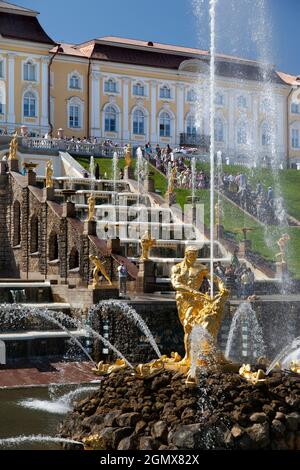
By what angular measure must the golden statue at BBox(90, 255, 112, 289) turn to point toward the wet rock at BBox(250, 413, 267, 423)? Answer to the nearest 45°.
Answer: approximately 90° to its left

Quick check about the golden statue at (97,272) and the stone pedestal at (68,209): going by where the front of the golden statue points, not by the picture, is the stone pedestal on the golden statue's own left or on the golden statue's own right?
on the golden statue's own right

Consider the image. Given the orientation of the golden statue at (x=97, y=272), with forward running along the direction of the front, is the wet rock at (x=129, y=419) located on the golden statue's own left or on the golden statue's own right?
on the golden statue's own left

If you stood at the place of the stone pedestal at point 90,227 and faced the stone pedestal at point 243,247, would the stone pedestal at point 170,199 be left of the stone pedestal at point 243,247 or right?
left
